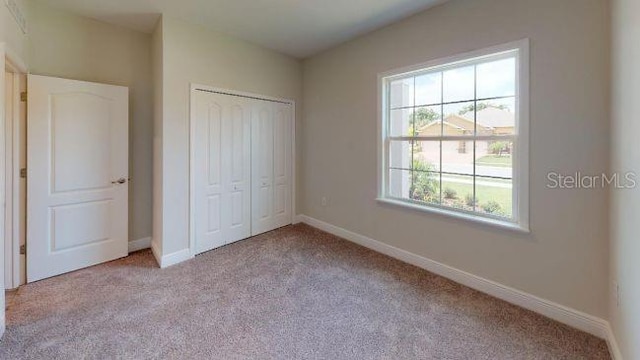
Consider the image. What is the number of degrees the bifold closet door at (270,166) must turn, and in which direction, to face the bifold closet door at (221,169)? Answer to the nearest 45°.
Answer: approximately 90° to its right

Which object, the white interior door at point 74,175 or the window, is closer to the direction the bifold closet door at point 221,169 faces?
the window

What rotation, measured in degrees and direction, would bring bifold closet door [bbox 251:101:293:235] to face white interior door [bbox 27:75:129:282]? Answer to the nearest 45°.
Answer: approximately 90° to its right

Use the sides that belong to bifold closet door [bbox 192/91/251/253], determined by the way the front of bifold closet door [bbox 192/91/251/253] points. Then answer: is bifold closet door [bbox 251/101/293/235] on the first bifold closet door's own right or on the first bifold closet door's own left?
on the first bifold closet door's own left

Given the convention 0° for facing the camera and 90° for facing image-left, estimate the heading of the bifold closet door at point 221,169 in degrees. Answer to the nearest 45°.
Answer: approximately 315°

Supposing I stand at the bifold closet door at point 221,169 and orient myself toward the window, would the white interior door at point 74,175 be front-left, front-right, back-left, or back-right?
back-right

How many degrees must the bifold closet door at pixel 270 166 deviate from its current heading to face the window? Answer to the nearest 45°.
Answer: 0° — it already faces it

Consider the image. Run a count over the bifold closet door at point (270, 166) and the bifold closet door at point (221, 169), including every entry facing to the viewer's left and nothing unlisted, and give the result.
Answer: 0

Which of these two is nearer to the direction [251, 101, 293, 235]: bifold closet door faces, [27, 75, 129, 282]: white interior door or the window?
the window

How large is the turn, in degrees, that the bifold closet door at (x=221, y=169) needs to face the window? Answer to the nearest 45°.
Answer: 0° — it already faces it

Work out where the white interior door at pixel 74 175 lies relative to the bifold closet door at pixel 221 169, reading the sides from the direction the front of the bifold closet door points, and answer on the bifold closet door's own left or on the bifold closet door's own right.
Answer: on the bifold closet door's own right
